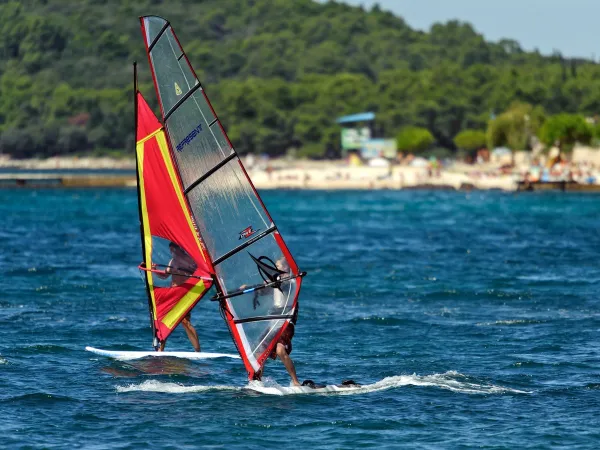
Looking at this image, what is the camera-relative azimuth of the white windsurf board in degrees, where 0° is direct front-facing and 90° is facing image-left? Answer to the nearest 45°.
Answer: approximately 90°
